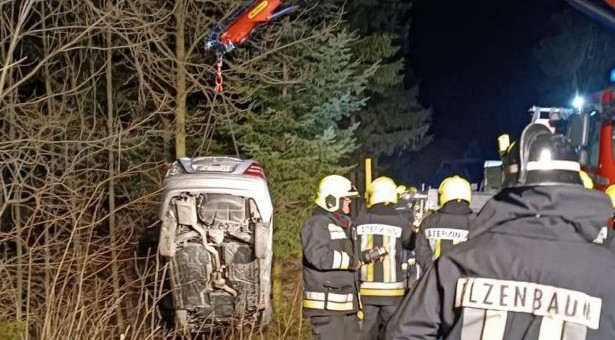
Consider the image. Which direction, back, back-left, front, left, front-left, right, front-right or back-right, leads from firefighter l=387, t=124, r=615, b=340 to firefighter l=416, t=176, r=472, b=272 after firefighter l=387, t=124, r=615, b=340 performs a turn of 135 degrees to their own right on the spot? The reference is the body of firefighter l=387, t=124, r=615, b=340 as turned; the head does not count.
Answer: back-left

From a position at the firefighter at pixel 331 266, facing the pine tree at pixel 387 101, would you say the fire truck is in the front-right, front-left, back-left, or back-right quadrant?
front-right

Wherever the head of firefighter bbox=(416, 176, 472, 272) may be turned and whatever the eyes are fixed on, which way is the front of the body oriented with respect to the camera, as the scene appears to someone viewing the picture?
away from the camera

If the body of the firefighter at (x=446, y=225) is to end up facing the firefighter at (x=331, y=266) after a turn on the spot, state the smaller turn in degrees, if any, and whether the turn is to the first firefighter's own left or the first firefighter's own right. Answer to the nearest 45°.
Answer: approximately 135° to the first firefighter's own left

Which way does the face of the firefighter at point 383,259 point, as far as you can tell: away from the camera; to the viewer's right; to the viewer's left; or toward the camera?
away from the camera

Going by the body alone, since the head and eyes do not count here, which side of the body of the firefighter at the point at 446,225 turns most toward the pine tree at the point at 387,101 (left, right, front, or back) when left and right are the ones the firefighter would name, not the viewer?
front

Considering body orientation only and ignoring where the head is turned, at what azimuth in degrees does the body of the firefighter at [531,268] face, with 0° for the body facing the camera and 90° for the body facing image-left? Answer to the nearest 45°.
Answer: approximately 180°

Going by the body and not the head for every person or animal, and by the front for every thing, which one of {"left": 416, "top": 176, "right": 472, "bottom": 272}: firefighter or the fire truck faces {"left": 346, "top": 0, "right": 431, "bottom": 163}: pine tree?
the firefighter

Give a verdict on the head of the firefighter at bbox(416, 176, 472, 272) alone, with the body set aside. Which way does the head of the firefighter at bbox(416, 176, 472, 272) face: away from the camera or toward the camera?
away from the camera
